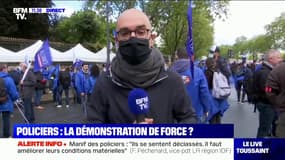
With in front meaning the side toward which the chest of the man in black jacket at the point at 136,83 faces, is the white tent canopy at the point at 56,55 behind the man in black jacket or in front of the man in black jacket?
behind

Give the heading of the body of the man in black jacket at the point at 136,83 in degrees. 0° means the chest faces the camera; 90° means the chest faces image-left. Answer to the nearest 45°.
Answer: approximately 0°

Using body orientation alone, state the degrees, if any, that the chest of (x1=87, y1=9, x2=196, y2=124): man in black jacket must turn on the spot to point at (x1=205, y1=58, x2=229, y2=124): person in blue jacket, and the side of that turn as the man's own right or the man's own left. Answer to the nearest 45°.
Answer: approximately 180°

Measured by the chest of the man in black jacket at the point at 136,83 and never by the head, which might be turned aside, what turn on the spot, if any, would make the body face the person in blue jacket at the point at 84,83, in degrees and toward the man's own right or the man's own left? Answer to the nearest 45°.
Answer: approximately 180°
